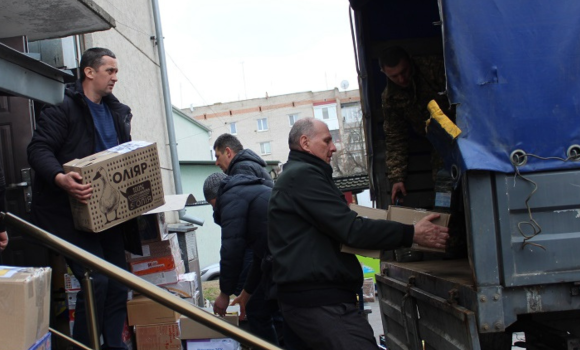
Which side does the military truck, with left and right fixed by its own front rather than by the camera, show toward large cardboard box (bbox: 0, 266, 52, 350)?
back

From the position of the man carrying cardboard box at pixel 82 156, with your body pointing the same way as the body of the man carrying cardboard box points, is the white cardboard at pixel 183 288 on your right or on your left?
on your left

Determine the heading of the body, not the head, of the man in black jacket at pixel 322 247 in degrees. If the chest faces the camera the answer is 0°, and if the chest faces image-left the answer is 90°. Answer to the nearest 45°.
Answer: approximately 270°

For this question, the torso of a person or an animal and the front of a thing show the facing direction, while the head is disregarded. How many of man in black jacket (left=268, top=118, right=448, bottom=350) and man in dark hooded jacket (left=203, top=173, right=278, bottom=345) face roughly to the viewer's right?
1

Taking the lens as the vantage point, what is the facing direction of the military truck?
facing away from the viewer and to the right of the viewer

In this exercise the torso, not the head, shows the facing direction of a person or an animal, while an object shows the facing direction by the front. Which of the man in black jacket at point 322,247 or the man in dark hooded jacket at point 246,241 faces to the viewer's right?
the man in black jacket

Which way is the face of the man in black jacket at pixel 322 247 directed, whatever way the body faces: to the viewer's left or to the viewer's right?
to the viewer's right
